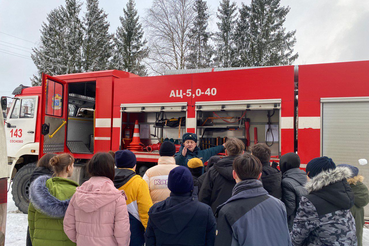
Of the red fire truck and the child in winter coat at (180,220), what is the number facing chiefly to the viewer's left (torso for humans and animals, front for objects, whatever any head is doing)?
1

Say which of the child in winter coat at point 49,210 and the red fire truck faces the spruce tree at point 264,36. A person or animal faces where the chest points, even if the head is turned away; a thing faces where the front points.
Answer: the child in winter coat

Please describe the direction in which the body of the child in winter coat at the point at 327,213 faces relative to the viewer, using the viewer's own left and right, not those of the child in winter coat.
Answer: facing away from the viewer and to the left of the viewer

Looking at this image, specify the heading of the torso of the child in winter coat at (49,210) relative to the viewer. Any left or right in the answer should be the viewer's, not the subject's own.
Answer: facing away from the viewer and to the right of the viewer

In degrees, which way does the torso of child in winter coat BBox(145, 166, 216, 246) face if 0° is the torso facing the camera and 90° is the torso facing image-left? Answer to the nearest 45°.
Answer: approximately 180°

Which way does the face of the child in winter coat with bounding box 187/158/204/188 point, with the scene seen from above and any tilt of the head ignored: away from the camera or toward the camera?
away from the camera

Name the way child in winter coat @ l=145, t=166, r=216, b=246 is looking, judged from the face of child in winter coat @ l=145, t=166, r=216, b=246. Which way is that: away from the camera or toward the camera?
away from the camera

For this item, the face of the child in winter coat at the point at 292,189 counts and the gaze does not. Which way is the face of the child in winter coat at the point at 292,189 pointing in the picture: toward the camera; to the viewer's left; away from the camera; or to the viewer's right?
away from the camera

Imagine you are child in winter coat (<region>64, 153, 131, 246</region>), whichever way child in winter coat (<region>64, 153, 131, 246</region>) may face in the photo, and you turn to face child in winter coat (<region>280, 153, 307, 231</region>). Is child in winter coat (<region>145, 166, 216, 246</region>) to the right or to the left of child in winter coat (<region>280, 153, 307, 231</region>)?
right

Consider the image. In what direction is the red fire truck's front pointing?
to the viewer's left

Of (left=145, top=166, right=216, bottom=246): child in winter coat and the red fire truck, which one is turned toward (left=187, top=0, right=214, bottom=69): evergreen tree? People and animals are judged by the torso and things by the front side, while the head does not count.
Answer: the child in winter coat

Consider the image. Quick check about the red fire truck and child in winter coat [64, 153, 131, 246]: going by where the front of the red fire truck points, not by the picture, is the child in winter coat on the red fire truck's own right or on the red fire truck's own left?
on the red fire truck's own left

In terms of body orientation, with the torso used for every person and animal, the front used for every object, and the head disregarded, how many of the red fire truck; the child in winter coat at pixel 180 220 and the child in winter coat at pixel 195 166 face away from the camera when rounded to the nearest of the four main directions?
2

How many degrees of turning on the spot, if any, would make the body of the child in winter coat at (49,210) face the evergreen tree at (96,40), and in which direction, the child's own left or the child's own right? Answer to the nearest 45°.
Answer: approximately 45° to the child's own left

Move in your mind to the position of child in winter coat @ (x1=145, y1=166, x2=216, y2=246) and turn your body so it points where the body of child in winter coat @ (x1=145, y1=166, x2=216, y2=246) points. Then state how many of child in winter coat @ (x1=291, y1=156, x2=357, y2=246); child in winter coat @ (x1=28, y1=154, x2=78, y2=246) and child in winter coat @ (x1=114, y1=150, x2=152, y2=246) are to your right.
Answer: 1

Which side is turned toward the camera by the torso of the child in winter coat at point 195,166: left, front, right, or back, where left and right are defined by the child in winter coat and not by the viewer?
back

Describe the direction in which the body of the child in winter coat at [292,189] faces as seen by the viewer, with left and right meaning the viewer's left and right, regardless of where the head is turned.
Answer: facing away from the viewer and to the left of the viewer
